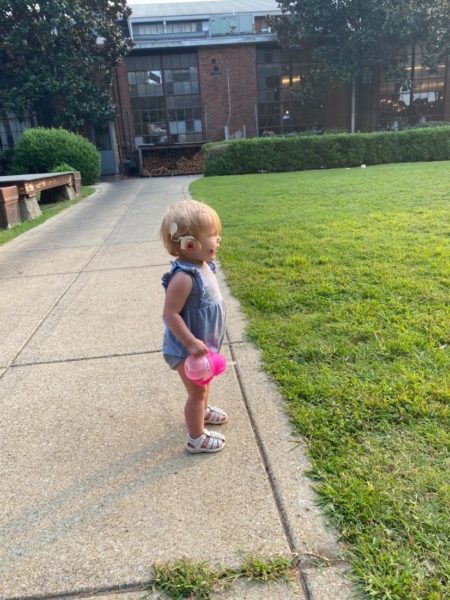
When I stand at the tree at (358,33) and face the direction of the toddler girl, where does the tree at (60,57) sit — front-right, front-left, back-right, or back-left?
front-right

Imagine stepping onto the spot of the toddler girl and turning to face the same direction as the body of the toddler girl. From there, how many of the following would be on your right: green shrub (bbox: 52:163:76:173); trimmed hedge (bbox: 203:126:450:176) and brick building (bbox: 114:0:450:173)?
0

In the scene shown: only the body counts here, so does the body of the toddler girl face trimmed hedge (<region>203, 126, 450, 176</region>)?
no

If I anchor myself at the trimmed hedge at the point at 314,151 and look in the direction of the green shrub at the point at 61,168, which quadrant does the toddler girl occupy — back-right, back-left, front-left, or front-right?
front-left

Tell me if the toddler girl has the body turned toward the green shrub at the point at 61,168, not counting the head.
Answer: no

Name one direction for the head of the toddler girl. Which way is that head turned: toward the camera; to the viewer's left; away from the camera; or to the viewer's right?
to the viewer's right

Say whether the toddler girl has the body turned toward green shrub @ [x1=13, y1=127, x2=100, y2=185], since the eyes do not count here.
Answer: no

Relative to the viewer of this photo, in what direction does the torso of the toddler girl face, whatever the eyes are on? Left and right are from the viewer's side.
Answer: facing to the right of the viewer
